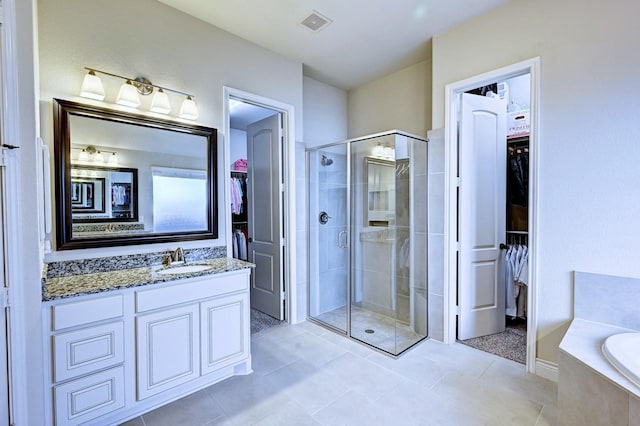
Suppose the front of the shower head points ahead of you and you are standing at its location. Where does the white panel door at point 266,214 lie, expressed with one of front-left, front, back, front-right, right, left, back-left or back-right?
back-right

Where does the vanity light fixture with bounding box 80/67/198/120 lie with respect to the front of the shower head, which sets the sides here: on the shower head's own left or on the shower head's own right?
on the shower head's own right

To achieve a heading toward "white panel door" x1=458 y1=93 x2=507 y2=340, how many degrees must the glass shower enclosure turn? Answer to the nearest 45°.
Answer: approximately 135° to its left

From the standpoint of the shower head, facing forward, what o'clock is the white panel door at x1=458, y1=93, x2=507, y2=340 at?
The white panel door is roughly at 11 o'clock from the shower head.

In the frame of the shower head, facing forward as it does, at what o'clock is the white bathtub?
The white bathtub is roughly at 12 o'clock from the shower head.

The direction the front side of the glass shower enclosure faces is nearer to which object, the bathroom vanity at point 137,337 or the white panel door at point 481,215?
the bathroom vanity

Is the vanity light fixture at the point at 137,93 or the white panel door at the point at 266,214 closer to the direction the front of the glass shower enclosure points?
the vanity light fixture

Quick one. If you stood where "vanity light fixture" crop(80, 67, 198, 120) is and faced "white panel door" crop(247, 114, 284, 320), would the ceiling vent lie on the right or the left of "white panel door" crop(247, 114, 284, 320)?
right

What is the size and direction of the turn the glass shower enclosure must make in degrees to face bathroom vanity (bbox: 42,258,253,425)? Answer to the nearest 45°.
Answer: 0° — it already faces it

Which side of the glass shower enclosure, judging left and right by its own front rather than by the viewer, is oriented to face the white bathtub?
left

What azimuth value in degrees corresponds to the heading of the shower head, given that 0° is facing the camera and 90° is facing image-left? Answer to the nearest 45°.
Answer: approximately 315°

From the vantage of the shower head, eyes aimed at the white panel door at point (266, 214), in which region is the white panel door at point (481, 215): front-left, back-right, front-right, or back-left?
back-left

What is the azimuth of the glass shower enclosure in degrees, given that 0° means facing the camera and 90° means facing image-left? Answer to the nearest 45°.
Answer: approximately 45°
